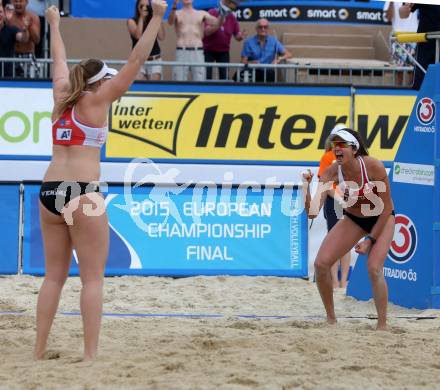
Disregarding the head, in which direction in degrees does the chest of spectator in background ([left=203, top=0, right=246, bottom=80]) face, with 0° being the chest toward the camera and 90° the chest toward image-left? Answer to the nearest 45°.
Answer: approximately 0°

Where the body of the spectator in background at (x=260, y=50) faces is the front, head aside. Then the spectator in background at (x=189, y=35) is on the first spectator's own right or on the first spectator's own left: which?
on the first spectator's own right

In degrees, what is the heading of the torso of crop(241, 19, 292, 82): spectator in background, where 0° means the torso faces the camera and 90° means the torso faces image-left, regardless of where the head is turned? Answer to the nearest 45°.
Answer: approximately 0°

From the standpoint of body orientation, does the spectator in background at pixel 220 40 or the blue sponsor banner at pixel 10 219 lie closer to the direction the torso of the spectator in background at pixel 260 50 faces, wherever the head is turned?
the blue sponsor banner

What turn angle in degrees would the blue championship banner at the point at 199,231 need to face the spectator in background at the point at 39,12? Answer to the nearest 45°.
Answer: approximately 135° to its right

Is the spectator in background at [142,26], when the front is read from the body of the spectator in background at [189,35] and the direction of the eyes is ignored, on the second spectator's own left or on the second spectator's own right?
on the second spectator's own right

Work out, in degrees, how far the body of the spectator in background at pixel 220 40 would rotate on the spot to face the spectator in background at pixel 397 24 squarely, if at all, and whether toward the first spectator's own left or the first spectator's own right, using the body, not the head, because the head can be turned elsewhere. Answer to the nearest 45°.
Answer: approximately 90° to the first spectator's own left

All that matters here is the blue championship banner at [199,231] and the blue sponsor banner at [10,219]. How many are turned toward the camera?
2
